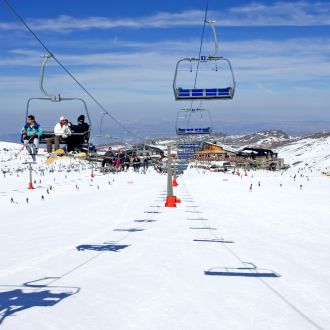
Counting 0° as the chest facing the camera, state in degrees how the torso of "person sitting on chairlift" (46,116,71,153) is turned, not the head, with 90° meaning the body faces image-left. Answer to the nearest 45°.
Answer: approximately 45°

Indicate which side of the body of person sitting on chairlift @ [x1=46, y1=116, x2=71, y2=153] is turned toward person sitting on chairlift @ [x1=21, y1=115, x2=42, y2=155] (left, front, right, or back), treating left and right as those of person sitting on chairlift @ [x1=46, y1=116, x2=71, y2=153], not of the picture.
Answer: right

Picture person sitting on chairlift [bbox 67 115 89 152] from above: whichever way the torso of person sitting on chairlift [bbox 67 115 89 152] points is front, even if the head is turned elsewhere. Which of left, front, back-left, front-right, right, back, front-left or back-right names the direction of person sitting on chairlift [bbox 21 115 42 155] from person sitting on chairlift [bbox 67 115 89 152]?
front-right

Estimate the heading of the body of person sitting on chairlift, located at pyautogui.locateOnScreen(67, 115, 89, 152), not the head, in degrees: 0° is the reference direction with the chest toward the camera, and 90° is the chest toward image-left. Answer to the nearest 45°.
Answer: approximately 45°
